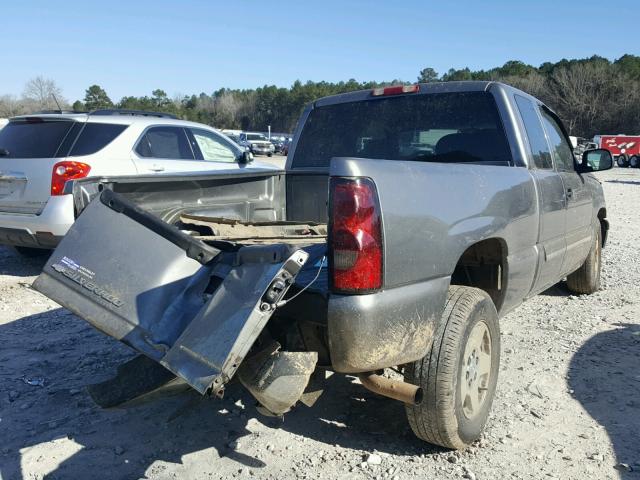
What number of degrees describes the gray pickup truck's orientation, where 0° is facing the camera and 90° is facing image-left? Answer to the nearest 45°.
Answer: approximately 225°

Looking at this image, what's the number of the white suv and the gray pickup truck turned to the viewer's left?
0

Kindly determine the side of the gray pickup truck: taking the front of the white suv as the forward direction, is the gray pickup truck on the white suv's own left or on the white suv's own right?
on the white suv's own right

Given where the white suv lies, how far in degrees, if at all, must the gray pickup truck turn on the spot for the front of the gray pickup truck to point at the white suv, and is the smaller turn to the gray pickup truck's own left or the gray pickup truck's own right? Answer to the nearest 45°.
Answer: approximately 90° to the gray pickup truck's own left

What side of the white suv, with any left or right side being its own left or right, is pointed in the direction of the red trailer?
front

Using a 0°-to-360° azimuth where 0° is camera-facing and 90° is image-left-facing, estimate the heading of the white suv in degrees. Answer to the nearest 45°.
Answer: approximately 225°
